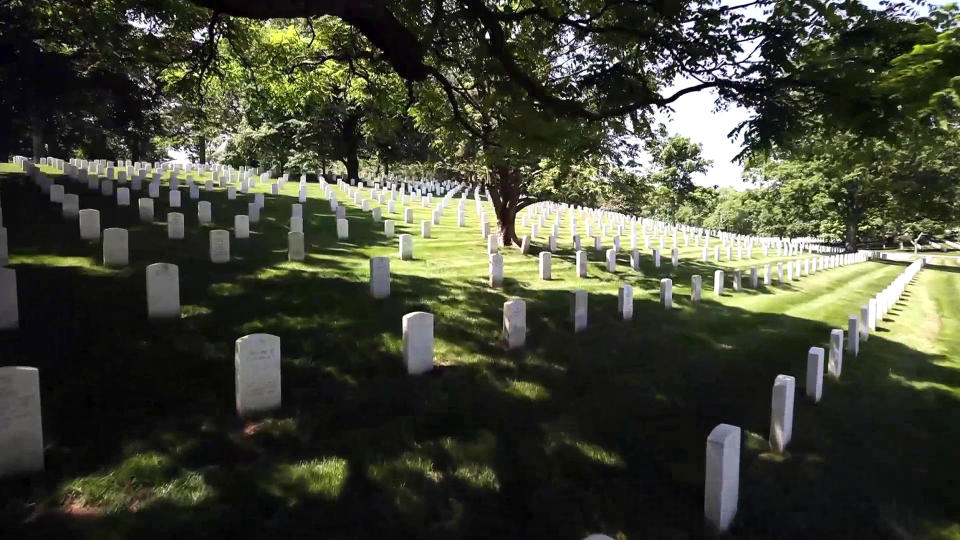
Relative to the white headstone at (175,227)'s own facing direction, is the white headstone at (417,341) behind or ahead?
ahead

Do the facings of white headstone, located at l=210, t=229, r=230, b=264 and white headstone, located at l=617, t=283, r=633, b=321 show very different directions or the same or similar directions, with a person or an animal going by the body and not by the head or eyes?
same or similar directions

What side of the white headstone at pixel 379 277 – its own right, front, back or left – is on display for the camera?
front

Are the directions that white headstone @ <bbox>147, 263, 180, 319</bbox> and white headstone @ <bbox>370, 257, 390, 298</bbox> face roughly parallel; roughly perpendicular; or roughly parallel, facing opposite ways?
roughly parallel

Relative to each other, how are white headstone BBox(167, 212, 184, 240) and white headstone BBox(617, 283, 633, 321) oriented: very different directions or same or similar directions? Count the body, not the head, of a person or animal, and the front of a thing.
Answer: same or similar directions

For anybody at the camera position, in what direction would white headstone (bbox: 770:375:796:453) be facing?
facing the viewer and to the right of the viewer

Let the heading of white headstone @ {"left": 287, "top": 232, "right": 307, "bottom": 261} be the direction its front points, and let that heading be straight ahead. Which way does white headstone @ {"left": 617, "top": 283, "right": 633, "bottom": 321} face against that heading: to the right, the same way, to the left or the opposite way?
the same way

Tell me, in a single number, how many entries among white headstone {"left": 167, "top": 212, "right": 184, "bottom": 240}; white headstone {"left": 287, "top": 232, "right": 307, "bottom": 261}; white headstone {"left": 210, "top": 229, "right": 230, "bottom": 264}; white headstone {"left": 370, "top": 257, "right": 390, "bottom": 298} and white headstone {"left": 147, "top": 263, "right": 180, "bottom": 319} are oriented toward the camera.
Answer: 5

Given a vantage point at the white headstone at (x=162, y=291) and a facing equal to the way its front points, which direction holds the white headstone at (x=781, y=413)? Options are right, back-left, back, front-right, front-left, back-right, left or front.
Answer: front-left

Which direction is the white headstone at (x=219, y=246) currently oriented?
toward the camera

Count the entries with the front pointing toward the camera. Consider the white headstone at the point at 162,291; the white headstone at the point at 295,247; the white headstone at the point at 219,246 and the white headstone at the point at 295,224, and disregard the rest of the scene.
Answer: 4

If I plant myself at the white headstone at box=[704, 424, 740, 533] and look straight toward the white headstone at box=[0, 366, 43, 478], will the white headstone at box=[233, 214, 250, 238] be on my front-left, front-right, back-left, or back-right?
front-right

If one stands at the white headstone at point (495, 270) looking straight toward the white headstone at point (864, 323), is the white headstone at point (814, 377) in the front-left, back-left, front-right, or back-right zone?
front-right

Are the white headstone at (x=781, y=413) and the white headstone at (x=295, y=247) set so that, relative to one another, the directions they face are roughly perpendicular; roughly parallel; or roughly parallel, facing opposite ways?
roughly parallel

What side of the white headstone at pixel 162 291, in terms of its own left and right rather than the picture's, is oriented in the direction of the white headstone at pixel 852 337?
left

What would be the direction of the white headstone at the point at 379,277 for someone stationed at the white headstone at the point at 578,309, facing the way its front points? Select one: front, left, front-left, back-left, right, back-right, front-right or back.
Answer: back-right

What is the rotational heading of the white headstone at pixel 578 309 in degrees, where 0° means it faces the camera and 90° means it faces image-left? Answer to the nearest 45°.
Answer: approximately 315°

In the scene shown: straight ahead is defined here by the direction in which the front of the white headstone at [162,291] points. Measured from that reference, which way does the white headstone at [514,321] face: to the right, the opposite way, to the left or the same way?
the same way

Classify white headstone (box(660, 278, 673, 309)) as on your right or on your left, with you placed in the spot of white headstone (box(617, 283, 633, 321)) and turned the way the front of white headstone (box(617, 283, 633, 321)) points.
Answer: on your left
